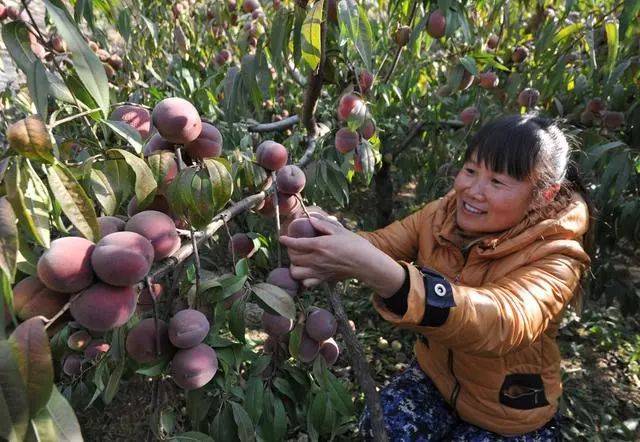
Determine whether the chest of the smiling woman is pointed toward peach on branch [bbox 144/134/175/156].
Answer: yes

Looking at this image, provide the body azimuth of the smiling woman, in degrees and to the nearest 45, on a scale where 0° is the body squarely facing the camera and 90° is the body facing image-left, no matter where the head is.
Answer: approximately 45°

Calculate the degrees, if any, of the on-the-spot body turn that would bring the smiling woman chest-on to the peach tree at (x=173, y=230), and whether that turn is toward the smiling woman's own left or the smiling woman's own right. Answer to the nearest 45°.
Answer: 0° — they already face it

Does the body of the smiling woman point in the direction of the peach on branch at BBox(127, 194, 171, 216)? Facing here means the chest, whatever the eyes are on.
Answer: yes

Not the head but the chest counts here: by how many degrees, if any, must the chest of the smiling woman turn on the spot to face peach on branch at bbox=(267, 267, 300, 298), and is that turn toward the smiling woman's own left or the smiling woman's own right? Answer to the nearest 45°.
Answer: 0° — they already face it
